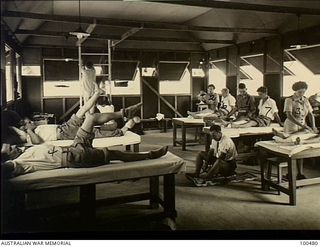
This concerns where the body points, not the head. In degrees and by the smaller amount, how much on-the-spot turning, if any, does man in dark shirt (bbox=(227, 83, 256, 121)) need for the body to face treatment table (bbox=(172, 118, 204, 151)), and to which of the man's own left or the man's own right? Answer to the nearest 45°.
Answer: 0° — they already face it

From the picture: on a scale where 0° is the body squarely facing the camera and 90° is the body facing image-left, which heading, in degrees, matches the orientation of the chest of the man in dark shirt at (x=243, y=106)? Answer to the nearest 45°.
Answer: approximately 45°

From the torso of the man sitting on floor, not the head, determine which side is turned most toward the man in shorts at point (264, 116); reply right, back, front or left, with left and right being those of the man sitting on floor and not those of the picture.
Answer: back

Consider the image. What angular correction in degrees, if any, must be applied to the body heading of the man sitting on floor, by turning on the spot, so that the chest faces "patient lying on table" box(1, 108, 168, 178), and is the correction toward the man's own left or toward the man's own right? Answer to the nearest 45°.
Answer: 0° — they already face them

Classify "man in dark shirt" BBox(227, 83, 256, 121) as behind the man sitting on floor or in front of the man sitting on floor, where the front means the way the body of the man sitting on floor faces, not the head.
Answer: behind

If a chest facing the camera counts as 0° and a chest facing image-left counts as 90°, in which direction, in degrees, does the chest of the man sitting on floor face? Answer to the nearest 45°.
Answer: approximately 45°

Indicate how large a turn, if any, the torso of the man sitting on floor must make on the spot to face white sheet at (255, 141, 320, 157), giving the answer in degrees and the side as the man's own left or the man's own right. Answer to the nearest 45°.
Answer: approximately 135° to the man's own left

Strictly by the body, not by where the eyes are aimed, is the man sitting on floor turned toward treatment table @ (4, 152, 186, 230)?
yes

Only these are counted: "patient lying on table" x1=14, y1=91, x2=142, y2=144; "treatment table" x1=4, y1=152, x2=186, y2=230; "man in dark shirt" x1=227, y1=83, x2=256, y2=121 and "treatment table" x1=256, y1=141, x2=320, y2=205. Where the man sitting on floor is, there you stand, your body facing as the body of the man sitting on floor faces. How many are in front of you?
2
